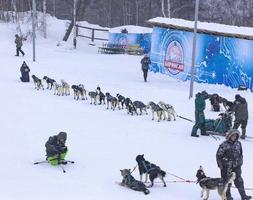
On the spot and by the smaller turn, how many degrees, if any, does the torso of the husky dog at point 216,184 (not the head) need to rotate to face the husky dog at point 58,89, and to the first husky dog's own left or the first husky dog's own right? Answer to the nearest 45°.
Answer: approximately 45° to the first husky dog's own right

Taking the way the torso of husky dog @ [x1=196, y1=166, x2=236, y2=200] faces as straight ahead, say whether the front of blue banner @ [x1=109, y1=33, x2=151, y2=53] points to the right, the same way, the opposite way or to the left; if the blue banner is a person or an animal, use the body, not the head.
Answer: to the left

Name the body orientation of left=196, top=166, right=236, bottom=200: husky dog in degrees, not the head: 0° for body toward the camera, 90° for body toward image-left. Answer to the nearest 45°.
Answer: approximately 90°

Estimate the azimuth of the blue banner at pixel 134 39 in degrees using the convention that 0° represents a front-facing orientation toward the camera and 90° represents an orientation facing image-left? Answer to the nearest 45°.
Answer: approximately 0°

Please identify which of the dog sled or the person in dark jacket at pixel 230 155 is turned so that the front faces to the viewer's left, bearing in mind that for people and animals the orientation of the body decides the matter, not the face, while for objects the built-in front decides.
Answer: the dog sled

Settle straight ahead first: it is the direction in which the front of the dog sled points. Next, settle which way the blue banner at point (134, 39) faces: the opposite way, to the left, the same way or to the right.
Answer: to the left

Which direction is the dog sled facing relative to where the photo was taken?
to the viewer's left

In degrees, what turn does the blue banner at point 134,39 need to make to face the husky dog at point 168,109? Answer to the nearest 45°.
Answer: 0° — it already faces it
